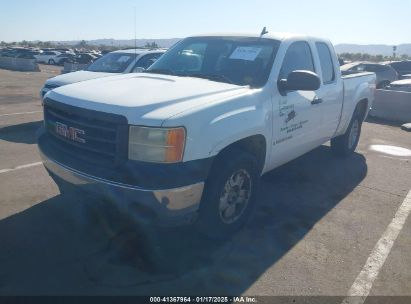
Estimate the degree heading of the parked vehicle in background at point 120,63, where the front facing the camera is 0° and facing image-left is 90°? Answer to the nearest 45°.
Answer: approximately 45°

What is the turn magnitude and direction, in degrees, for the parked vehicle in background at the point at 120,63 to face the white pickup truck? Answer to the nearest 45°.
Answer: approximately 45° to its left

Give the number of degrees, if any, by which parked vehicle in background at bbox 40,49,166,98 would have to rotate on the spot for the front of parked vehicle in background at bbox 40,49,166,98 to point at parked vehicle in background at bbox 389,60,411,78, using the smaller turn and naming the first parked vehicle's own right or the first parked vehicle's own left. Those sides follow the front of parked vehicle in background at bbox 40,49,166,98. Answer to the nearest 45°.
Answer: approximately 180°

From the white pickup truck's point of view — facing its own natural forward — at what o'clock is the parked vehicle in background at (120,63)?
The parked vehicle in background is roughly at 4 o'clock from the white pickup truck.

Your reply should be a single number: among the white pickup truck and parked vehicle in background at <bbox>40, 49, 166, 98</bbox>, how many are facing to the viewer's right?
0

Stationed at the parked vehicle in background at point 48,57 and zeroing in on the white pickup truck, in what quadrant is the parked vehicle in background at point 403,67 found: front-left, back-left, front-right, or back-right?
front-left

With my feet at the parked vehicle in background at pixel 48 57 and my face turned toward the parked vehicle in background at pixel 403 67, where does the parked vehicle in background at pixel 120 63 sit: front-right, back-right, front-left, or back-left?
front-right

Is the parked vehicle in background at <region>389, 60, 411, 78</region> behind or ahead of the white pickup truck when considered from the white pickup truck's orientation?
behind

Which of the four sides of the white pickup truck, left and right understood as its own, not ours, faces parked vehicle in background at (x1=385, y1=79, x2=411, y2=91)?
back

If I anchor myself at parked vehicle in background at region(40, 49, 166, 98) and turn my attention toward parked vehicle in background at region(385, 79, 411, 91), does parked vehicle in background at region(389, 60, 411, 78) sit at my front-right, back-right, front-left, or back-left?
front-left

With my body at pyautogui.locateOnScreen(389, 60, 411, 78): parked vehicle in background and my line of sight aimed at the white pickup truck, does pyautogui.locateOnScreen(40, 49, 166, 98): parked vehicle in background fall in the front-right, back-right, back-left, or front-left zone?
front-right

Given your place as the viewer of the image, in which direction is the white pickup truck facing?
facing the viewer and to the left of the viewer

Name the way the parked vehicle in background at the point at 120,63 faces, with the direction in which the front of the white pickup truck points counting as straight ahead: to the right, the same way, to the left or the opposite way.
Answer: the same way

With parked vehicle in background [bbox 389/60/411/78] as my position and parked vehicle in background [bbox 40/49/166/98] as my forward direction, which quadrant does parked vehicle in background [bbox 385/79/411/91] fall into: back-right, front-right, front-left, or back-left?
front-left

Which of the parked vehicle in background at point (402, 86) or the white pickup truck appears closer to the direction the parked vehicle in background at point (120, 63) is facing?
the white pickup truck
